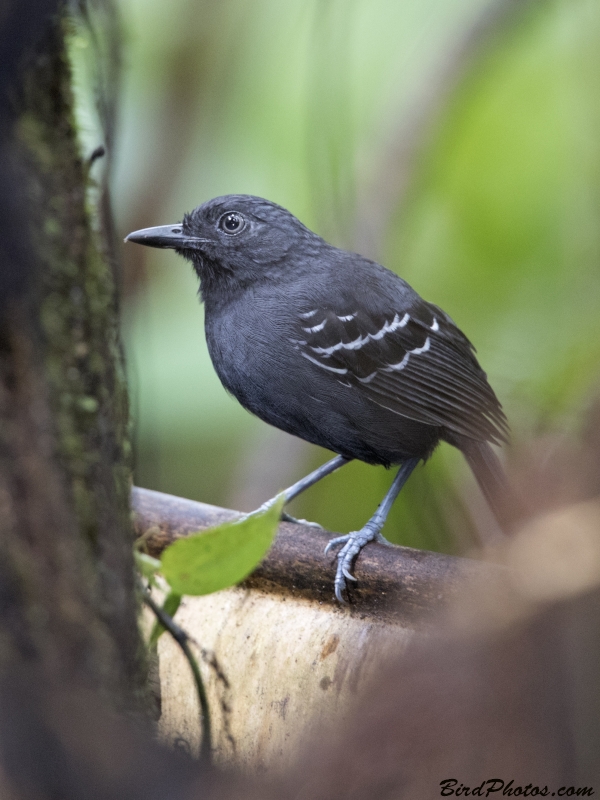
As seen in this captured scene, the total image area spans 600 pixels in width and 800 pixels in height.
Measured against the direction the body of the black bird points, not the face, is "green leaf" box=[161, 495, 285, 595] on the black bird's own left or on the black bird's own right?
on the black bird's own left

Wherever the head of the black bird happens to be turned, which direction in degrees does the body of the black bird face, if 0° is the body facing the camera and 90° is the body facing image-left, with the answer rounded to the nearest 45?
approximately 90°
